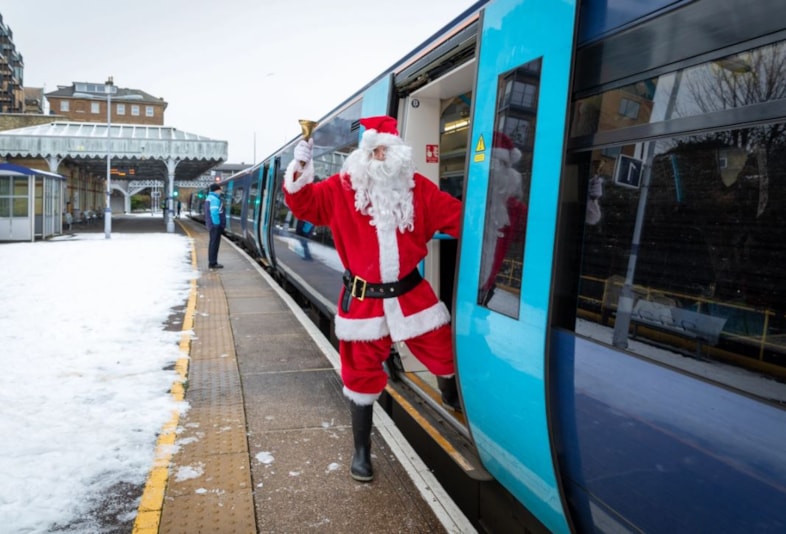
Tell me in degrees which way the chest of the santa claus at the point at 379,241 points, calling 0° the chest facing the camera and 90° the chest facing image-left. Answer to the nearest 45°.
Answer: approximately 0°

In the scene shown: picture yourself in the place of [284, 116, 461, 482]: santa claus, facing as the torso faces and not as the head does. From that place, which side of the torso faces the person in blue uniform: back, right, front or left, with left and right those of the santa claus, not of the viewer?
back

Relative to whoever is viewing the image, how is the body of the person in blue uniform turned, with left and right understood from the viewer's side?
facing to the right of the viewer

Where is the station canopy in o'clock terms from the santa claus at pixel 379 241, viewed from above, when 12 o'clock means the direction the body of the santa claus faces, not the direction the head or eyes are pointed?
The station canopy is roughly at 5 o'clock from the santa claus.

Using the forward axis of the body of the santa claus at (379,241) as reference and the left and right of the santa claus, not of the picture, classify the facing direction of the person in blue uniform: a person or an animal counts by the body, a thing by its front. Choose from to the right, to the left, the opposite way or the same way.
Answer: to the left

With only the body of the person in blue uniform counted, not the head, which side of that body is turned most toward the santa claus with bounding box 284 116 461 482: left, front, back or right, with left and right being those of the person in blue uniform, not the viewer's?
right

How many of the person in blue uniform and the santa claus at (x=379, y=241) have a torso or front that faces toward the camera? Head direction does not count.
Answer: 1
